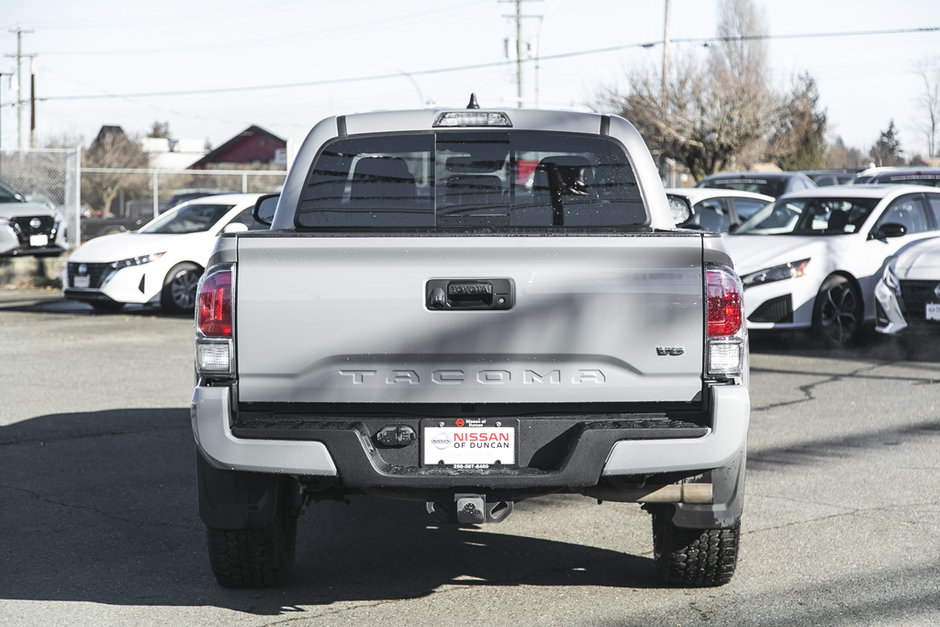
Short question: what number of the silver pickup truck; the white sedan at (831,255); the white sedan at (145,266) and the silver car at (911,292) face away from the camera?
1

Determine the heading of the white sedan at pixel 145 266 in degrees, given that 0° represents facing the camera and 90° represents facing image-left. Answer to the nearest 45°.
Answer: approximately 45°

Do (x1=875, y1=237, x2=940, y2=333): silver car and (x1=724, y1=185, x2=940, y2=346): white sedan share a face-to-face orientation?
no

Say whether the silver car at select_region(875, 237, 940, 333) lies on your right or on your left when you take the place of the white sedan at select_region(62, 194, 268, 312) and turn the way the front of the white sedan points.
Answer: on your left

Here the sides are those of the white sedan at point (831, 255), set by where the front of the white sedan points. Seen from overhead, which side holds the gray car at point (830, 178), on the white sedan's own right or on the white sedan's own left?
on the white sedan's own right

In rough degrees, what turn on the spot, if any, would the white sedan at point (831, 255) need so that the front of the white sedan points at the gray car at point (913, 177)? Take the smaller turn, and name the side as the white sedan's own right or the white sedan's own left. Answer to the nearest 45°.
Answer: approximately 135° to the white sedan's own right

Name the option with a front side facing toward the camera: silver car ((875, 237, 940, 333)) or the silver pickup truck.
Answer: the silver car

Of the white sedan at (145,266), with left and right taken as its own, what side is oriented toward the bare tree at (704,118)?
back

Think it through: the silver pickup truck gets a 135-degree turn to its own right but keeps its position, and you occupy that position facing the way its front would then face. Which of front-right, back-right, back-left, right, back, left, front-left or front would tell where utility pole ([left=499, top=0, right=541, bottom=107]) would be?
back-left

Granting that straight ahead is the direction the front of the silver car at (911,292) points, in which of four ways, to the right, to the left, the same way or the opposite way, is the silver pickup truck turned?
the opposite way

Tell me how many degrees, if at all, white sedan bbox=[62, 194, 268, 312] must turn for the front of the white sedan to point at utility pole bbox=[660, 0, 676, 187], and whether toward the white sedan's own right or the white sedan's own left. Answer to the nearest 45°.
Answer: approximately 180°

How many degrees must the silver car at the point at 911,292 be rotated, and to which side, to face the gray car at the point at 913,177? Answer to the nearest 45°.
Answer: approximately 180°

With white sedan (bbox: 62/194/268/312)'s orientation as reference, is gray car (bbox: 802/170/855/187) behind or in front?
behind

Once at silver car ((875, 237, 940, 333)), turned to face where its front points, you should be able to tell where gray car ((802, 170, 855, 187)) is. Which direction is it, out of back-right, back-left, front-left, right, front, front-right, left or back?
back

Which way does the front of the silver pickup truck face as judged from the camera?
facing away from the viewer

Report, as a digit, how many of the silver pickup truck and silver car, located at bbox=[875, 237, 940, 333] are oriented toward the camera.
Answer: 1

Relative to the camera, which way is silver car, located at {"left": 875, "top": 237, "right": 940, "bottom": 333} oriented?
toward the camera

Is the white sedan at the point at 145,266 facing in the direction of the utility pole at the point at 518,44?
no

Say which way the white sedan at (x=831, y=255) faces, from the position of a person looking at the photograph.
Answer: facing the viewer and to the left of the viewer
